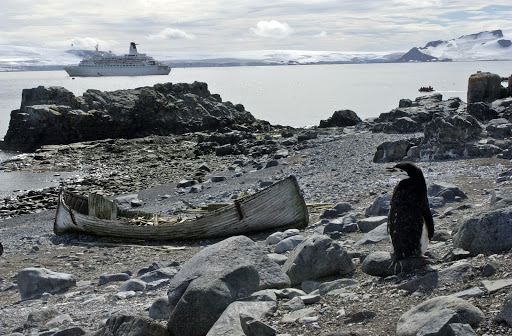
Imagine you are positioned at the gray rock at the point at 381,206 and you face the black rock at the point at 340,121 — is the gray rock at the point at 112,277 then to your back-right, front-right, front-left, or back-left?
back-left

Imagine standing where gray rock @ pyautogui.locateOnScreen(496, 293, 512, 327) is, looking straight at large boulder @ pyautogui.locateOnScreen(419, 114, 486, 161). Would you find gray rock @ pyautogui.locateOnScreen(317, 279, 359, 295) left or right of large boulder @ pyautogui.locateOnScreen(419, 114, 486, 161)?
left

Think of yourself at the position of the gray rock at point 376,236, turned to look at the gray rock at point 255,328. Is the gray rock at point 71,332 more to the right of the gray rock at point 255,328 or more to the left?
right
